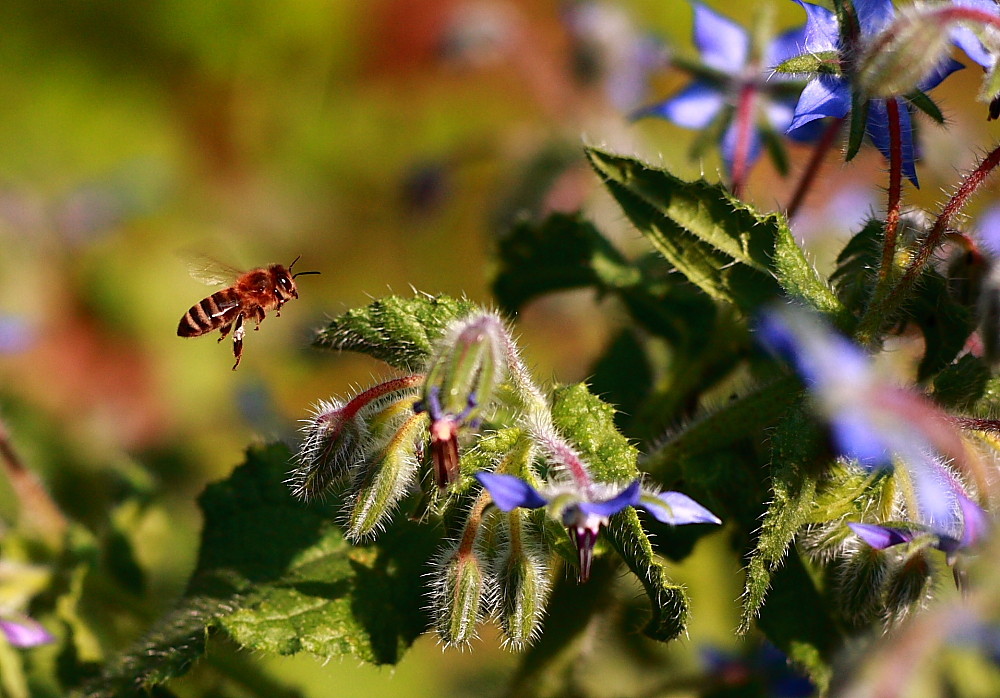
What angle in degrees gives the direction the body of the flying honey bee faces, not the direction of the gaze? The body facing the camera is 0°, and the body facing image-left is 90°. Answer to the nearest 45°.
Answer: approximately 270°
